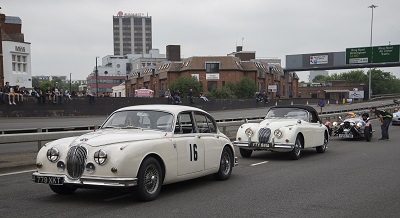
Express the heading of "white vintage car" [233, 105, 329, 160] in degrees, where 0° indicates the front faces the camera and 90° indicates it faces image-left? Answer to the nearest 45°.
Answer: approximately 45°

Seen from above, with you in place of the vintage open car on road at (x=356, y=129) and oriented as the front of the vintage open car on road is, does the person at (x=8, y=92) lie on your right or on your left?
on your right

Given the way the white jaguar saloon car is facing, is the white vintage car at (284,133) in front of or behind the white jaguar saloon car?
behind

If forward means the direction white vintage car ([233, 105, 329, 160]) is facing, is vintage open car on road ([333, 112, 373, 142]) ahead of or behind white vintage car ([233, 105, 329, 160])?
behind

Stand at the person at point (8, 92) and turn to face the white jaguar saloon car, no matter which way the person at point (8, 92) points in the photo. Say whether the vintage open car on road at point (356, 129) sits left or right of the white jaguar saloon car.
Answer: left

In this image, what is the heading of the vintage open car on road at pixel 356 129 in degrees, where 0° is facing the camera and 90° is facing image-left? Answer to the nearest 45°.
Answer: approximately 45°

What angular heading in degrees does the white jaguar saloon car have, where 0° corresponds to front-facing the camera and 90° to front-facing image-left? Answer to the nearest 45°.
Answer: approximately 45°

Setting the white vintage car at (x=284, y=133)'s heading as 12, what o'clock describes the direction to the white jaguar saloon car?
The white jaguar saloon car is roughly at 11 o'clock from the white vintage car.

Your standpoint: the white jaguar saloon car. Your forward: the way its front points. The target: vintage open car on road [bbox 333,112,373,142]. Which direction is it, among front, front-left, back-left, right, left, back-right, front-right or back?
back
